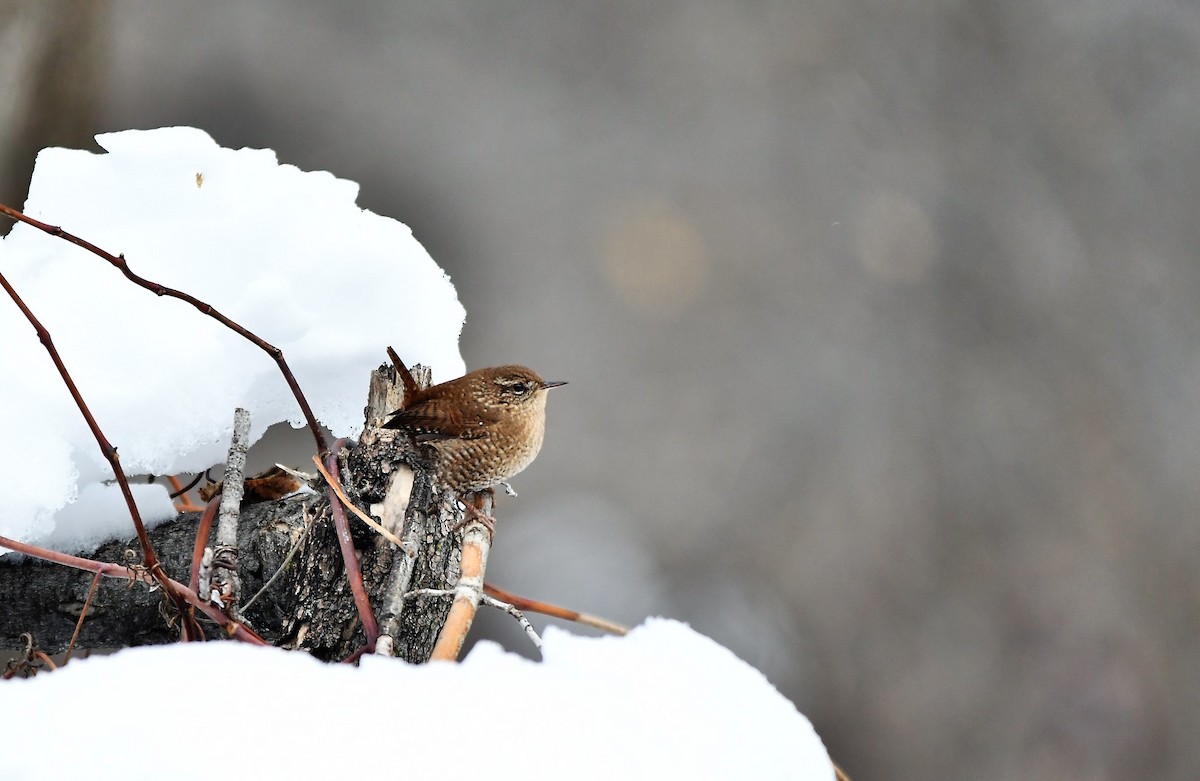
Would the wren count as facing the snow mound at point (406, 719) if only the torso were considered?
no

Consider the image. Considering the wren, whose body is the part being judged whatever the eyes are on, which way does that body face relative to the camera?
to the viewer's right
